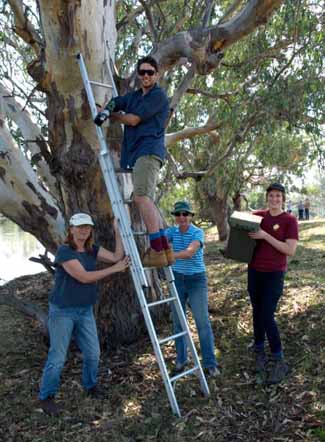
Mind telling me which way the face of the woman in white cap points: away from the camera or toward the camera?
toward the camera

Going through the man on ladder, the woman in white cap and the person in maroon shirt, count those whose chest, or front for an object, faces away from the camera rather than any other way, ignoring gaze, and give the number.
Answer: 0

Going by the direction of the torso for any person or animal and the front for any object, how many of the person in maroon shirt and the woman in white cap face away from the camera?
0

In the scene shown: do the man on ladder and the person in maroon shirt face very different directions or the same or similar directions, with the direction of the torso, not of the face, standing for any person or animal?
same or similar directions

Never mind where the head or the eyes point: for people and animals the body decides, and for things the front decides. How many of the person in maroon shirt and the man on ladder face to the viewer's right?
0

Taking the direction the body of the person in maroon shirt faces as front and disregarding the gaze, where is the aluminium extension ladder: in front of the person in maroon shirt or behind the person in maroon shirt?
in front

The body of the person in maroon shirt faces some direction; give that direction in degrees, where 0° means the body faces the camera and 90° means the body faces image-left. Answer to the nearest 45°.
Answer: approximately 45°

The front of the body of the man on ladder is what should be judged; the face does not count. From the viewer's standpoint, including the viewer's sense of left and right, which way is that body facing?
facing the viewer and to the left of the viewer

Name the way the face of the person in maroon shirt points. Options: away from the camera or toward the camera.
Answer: toward the camera
